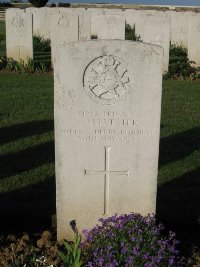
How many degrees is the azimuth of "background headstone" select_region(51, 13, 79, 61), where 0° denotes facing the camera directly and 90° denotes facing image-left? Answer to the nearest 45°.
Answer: approximately 0°

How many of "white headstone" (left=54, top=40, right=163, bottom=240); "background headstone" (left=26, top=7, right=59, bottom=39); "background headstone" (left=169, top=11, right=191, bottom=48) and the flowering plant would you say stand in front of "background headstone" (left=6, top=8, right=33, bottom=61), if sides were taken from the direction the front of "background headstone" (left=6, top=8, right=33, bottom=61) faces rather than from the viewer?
2

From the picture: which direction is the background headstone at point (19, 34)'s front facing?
toward the camera

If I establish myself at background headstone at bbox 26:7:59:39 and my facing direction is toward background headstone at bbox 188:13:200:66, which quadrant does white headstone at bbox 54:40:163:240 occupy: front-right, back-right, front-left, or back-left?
front-right

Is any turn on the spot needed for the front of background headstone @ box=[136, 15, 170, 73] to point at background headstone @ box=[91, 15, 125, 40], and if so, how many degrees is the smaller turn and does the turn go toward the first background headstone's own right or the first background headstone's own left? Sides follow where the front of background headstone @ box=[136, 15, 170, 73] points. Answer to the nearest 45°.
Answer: approximately 135° to the first background headstone's own right

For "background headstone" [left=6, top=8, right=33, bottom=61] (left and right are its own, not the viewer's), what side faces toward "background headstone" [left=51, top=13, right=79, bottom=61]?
left

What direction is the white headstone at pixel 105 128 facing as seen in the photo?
toward the camera

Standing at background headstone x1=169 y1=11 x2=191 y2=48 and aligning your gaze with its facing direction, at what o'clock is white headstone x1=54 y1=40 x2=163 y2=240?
The white headstone is roughly at 12 o'clock from the background headstone.

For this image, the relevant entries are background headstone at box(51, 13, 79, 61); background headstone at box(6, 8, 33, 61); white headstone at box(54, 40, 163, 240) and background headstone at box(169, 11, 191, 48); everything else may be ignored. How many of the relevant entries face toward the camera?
4

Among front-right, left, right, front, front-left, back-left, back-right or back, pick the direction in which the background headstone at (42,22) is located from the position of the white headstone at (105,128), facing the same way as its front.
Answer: back

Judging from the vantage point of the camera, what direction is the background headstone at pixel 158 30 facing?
facing the viewer

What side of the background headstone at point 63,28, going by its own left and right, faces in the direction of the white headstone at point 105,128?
front

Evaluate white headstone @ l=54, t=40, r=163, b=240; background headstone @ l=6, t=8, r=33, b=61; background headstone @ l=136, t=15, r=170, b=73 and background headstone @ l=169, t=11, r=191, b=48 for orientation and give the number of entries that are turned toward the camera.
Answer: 4
